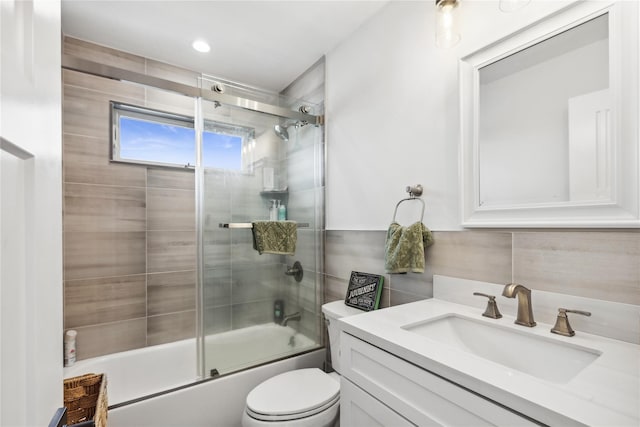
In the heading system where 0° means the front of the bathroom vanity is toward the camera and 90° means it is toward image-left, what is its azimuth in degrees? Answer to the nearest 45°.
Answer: approximately 45°

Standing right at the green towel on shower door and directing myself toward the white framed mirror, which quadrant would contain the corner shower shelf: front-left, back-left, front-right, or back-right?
back-left

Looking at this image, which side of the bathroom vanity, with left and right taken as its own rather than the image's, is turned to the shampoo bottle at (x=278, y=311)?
right

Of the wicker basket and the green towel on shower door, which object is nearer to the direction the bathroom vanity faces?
the wicker basket

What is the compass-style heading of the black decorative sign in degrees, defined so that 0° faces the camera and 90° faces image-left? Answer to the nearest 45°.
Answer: approximately 45°

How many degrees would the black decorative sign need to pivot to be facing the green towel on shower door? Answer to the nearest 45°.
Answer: approximately 45° to its right
